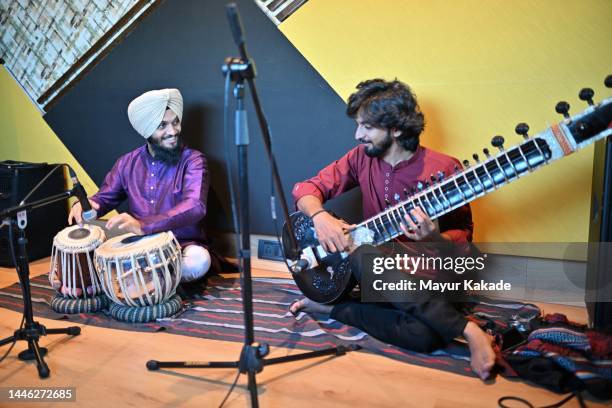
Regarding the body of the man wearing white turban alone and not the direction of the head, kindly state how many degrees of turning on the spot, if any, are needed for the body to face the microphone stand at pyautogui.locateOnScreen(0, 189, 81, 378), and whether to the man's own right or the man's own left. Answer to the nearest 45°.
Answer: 0° — they already face it

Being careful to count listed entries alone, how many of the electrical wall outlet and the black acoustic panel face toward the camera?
2

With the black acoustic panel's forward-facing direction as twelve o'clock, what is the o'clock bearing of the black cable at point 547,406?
The black cable is roughly at 11 o'clock from the black acoustic panel.

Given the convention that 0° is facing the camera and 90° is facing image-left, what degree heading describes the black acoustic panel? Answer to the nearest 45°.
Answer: approximately 0°

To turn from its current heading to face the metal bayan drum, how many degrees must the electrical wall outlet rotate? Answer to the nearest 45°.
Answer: approximately 45° to its right
